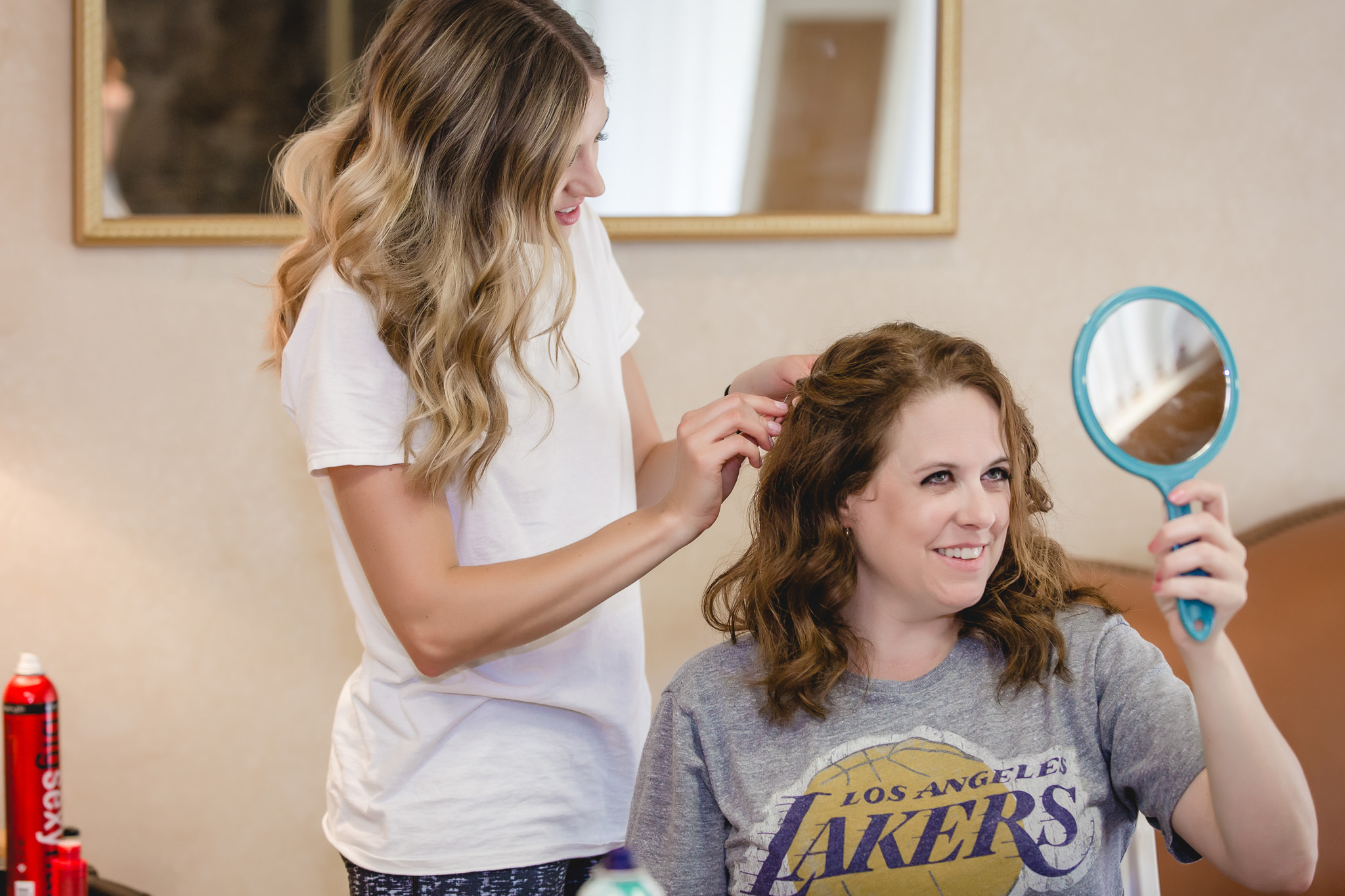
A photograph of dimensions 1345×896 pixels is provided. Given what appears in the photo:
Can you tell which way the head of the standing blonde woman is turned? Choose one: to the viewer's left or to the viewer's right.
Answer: to the viewer's right

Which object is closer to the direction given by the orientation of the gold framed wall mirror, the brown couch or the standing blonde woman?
the standing blonde woman

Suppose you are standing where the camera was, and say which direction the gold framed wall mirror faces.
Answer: facing the viewer

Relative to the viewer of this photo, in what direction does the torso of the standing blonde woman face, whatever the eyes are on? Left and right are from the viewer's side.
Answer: facing the viewer and to the right of the viewer

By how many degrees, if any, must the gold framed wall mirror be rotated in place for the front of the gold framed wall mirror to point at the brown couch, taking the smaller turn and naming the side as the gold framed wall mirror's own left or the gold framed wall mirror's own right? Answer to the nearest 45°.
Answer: approximately 90° to the gold framed wall mirror's own left

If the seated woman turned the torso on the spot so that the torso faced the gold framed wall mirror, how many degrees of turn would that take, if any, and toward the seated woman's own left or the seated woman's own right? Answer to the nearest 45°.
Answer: approximately 135° to the seated woman's own right

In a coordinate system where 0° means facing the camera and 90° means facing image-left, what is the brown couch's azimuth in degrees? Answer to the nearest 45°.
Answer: approximately 0°

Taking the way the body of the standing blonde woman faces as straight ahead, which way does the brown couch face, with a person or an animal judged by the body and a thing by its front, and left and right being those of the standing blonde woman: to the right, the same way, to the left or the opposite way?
to the right

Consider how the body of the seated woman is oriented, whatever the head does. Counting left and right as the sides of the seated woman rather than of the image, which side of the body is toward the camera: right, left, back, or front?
front
